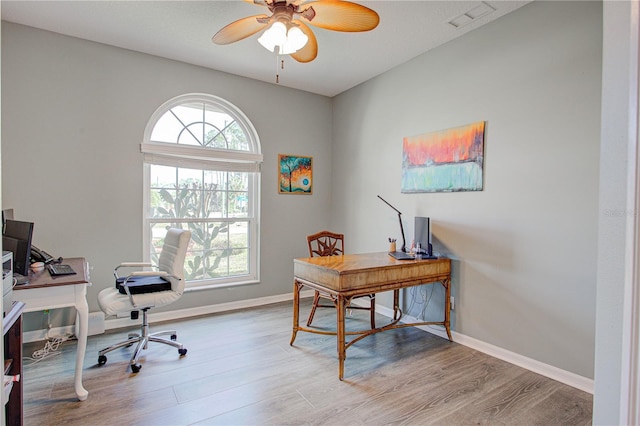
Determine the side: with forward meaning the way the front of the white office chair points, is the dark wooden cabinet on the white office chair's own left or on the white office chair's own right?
on the white office chair's own left

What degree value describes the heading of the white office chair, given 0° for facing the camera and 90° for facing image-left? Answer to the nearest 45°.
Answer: approximately 90°

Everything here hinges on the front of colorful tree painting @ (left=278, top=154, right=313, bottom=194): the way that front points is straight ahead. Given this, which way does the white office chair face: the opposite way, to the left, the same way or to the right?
to the right

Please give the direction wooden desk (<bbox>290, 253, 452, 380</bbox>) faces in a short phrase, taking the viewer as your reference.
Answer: facing away from the viewer and to the left of the viewer

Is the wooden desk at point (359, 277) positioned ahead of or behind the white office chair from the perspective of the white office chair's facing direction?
behind

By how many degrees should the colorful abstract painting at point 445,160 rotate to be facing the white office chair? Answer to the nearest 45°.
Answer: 0° — it already faces it

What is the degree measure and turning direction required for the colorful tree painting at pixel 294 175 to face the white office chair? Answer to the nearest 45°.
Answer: approximately 90° to its right

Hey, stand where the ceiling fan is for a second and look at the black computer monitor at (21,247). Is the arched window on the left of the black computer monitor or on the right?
right

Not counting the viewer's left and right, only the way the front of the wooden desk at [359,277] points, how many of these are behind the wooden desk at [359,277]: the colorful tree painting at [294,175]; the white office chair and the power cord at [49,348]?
0

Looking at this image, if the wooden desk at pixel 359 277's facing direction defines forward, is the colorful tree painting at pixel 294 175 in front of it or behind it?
in front

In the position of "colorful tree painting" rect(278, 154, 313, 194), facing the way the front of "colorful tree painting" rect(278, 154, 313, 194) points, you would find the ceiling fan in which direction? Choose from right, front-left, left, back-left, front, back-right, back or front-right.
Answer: front-right

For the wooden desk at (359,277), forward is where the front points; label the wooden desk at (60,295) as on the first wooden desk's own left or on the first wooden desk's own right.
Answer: on the first wooden desk's own left

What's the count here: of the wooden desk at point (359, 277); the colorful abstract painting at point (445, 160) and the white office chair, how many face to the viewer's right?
0

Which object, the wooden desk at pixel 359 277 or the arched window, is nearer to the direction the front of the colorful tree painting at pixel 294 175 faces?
the wooden desk
